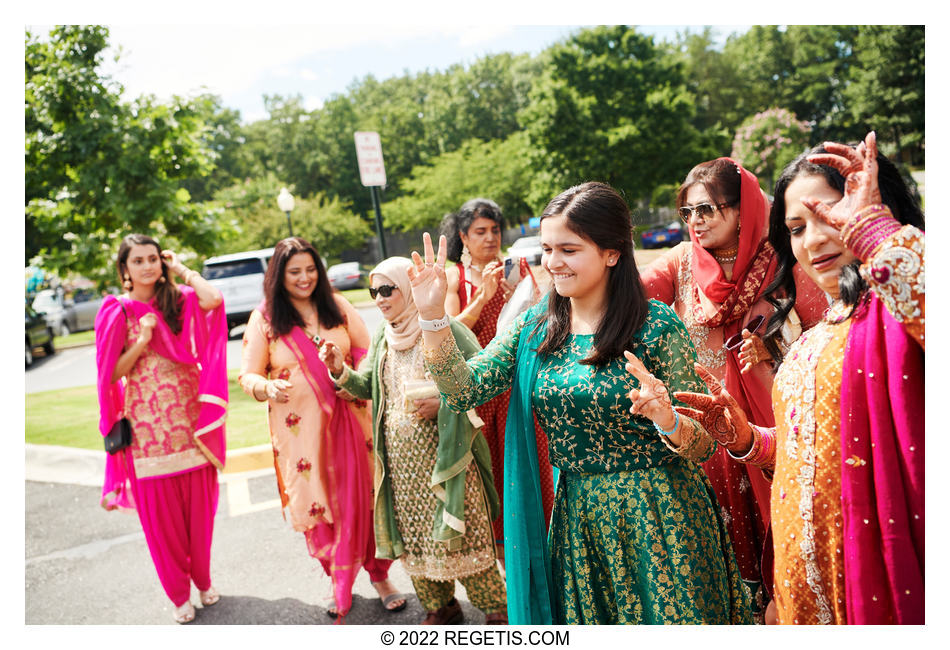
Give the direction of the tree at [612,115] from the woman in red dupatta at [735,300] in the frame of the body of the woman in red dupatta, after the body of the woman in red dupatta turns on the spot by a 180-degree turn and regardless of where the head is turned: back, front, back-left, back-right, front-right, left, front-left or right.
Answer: front-left

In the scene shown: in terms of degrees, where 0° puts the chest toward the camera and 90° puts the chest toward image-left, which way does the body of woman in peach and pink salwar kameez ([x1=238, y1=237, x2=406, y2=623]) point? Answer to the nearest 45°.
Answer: approximately 0°

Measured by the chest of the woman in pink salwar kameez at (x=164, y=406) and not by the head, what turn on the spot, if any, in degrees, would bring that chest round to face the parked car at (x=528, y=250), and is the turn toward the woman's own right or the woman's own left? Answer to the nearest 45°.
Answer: approximately 135° to the woman's own left

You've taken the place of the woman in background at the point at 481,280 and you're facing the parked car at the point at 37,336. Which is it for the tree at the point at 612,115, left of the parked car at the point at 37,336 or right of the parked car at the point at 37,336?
right

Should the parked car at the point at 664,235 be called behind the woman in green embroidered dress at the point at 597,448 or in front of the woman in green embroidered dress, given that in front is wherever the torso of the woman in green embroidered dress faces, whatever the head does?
behind

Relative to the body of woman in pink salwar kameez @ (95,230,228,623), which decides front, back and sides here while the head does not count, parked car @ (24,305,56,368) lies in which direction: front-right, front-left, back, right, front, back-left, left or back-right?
back

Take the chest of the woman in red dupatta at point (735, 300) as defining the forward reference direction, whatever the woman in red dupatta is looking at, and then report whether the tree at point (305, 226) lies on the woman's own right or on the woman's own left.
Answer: on the woman's own right
